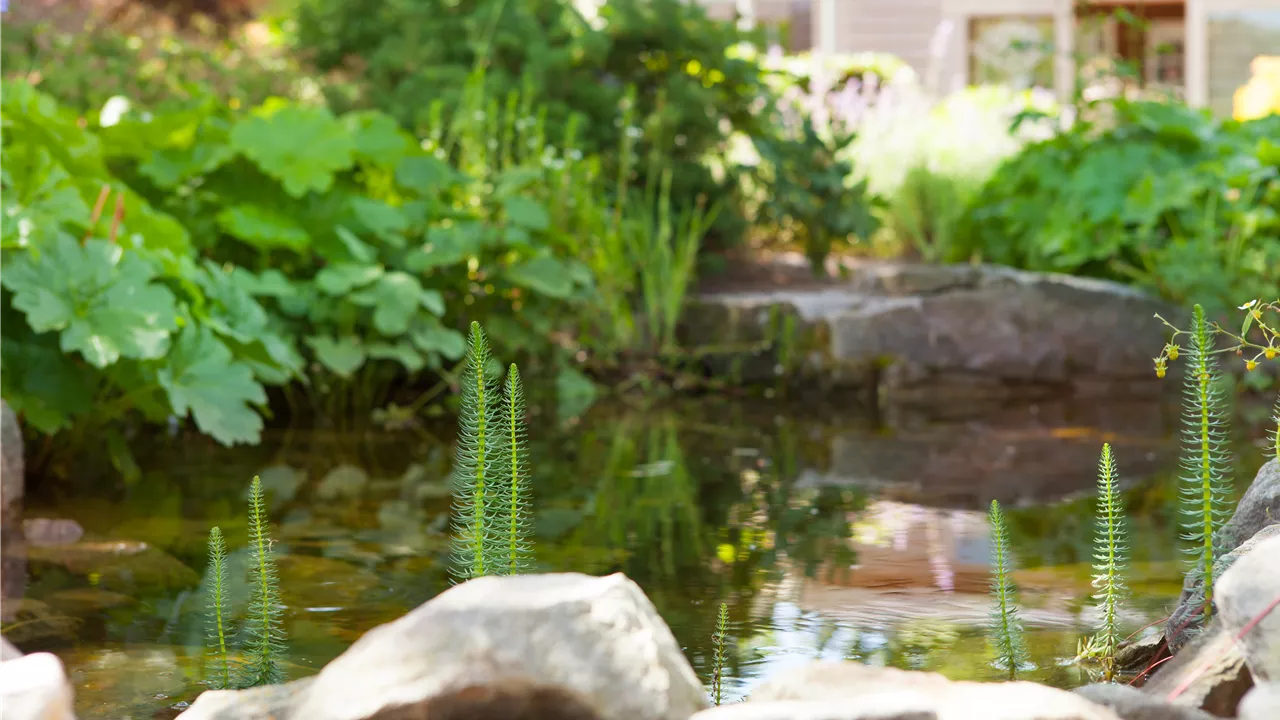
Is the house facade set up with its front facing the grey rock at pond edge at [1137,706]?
yes

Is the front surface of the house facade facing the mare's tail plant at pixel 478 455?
yes

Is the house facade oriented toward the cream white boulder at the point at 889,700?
yes

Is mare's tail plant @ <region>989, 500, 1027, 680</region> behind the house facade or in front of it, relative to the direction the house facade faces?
in front

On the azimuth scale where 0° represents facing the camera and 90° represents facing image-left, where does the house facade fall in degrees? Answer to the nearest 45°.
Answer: approximately 0°

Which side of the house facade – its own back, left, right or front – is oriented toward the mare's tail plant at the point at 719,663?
front

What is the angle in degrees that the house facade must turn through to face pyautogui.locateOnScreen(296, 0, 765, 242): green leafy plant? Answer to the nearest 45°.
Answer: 0° — it already faces it

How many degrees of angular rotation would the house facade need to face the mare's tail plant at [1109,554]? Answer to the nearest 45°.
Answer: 0° — it already faces it

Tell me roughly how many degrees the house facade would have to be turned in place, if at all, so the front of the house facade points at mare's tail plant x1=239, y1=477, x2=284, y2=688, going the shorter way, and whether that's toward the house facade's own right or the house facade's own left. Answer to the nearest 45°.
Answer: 0° — it already faces it

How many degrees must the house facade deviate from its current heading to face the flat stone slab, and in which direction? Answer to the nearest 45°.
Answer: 0° — it already faces it

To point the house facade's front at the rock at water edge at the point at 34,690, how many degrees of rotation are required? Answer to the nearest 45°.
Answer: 0° — it already faces it

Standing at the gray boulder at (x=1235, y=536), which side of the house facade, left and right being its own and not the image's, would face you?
front
